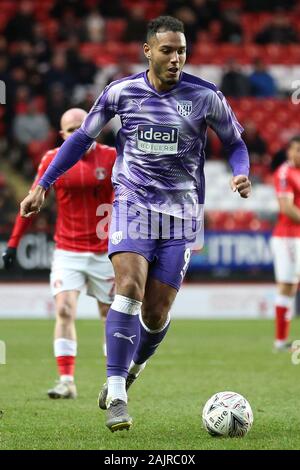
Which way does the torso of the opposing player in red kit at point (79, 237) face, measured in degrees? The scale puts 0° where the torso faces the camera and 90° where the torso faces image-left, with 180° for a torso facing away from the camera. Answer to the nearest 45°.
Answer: approximately 0°

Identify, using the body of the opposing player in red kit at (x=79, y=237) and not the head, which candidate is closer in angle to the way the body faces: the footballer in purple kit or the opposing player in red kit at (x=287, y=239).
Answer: the footballer in purple kit

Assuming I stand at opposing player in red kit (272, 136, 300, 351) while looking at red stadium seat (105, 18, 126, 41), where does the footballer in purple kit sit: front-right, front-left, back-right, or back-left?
back-left

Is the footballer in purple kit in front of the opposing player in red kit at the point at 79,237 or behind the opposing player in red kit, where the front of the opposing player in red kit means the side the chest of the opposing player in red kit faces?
in front

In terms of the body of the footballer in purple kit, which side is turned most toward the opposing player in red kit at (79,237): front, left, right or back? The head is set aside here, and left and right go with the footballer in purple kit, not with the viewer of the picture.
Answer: back

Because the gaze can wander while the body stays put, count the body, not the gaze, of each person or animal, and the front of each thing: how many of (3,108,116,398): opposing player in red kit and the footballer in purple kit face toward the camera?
2

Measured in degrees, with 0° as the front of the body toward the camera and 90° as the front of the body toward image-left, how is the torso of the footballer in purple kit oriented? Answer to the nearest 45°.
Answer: approximately 0°

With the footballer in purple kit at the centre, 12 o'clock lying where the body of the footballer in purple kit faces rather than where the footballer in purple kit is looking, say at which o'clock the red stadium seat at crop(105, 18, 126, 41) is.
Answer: The red stadium seat is roughly at 6 o'clock from the footballer in purple kit.

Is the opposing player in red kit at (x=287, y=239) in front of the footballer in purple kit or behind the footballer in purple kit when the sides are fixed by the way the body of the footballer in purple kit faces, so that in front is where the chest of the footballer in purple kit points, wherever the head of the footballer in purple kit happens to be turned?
behind
